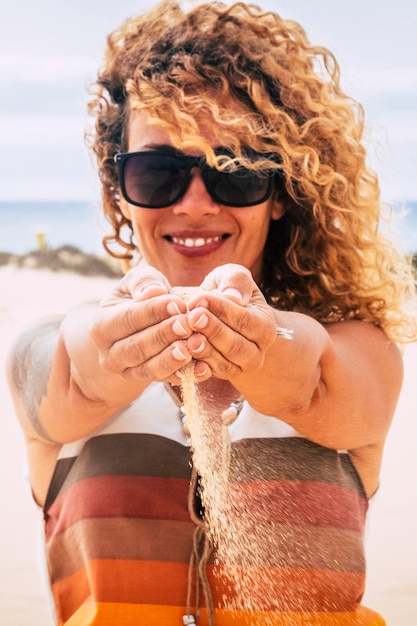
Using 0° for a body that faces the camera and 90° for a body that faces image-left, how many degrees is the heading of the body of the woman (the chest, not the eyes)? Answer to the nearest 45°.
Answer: approximately 0°
